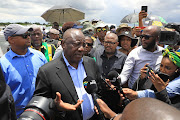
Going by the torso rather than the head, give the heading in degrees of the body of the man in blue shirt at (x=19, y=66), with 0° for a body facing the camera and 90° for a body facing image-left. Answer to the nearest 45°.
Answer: approximately 315°

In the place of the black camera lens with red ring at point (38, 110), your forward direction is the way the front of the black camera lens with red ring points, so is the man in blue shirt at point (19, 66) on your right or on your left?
on your left

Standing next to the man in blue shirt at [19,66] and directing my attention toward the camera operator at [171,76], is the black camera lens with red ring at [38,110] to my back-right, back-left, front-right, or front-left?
front-right

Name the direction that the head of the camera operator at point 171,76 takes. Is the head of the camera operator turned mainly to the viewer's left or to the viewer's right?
to the viewer's left

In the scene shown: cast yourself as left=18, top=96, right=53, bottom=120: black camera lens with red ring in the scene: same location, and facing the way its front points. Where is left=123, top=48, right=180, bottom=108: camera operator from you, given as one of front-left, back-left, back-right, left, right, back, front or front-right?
front-right

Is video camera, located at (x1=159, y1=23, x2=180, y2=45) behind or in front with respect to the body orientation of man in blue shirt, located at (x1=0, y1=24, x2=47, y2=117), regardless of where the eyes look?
in front

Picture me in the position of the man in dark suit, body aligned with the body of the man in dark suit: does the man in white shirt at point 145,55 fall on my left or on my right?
on my left

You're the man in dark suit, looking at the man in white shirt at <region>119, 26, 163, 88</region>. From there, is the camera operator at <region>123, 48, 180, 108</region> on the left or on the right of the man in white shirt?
right

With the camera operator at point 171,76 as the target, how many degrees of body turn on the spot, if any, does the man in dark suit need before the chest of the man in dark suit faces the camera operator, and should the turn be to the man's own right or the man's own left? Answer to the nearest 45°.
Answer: approximately 45° to the man's own left

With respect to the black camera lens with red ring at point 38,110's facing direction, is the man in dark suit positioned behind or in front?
in front

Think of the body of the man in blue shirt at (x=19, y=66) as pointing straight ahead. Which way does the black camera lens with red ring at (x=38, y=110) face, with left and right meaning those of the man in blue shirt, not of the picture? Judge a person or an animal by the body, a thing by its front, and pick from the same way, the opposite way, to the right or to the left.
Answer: to the left

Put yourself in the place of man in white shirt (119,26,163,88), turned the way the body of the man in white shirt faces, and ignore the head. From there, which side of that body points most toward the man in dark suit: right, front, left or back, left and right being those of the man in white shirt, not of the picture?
front

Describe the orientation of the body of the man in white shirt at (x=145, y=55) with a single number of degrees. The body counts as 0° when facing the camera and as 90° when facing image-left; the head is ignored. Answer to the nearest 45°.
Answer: approximately 45°
